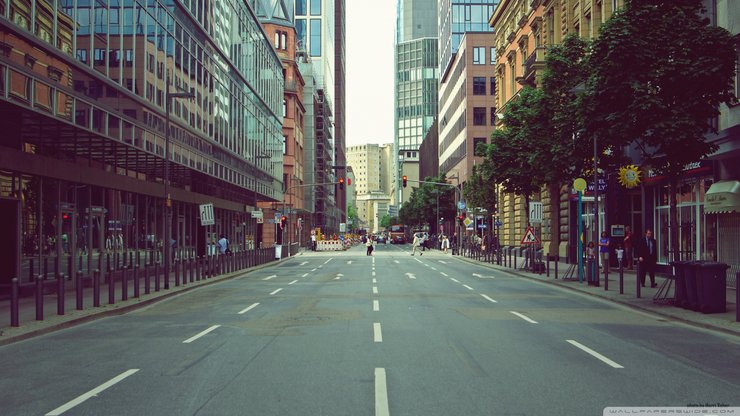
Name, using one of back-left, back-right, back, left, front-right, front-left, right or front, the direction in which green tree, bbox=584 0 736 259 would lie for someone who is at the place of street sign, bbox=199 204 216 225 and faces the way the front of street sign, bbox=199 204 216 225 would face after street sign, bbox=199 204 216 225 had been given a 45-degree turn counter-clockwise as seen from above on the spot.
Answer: front

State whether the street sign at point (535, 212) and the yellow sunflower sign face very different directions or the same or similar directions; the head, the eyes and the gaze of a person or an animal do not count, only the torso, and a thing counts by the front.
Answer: same or similar directions

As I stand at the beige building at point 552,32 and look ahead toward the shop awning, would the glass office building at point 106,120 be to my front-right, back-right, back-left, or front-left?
front-right

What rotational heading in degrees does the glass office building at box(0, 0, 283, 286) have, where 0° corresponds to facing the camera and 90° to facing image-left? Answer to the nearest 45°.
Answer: approximately 315°

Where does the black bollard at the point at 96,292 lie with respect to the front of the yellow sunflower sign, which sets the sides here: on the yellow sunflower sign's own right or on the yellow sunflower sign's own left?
on the yellow sunflower sign's own right

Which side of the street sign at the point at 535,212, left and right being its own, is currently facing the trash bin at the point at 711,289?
front

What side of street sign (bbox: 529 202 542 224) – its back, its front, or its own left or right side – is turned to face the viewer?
front

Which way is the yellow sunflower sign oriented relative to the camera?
toward the camera

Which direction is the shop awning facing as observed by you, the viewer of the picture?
facing the viewer and to the left of the viewer

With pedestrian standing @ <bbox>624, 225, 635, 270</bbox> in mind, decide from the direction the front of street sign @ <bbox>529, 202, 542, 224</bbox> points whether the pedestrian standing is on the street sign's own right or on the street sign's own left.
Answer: on the street sign's own left

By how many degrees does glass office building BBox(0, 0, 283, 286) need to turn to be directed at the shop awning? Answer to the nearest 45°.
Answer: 0° — it already faces it

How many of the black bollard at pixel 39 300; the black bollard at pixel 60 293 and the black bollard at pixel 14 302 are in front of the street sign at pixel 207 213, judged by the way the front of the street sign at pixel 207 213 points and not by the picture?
3

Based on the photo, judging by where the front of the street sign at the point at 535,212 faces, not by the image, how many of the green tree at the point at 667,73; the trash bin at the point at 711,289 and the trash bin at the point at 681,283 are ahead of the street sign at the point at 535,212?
3

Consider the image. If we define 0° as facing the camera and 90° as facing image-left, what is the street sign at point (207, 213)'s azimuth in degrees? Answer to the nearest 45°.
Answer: approximately 0°
